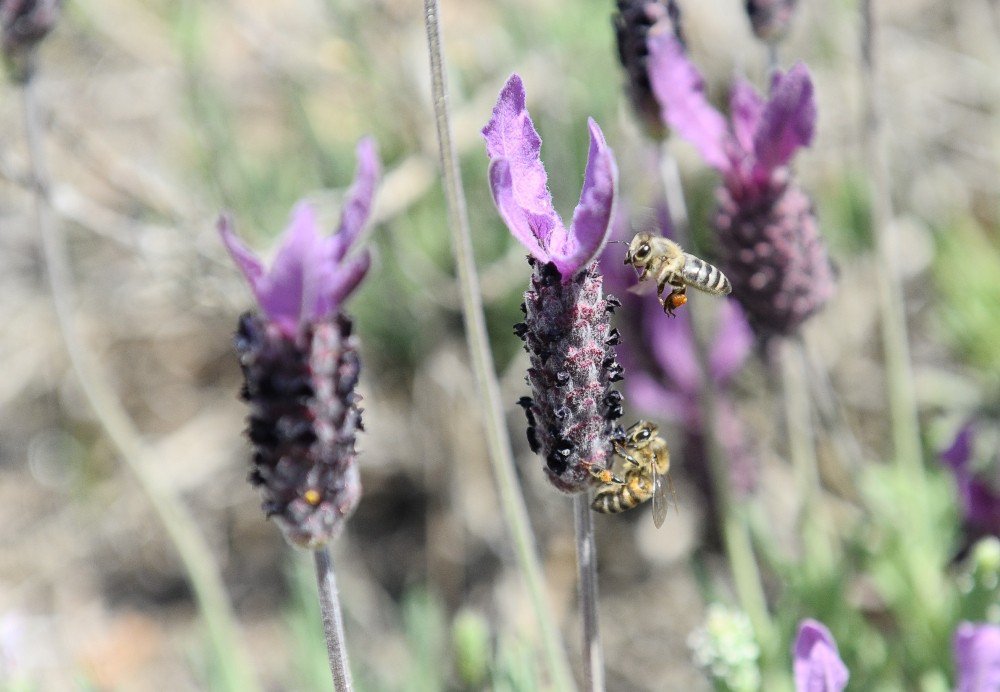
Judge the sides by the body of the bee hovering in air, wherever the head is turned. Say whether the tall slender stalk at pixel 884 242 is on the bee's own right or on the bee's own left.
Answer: on the bee's own right

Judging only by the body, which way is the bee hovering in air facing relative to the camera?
to the viewer's left
